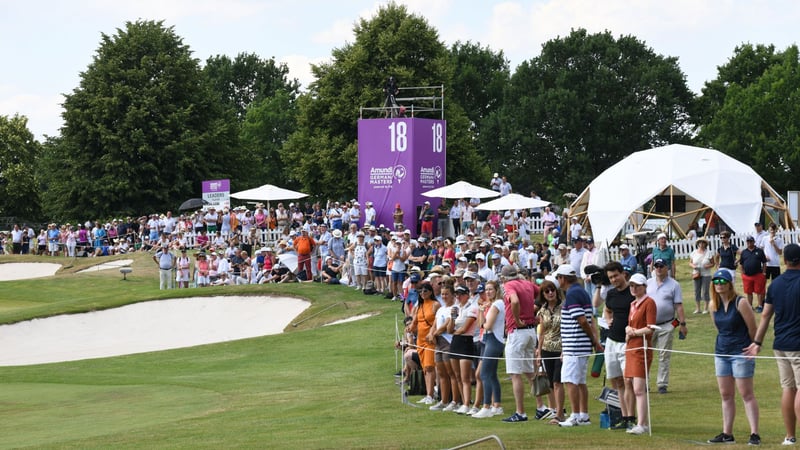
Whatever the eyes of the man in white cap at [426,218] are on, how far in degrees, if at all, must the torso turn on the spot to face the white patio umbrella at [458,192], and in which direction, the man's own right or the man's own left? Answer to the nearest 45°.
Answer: approximately 90° to the man's own left

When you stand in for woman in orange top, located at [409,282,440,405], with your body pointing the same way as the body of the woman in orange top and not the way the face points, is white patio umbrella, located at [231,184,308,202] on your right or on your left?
on your right

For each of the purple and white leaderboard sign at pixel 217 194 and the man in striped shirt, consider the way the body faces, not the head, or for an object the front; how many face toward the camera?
1

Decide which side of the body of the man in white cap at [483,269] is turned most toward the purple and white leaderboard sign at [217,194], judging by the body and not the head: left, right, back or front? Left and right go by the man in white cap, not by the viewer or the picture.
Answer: right

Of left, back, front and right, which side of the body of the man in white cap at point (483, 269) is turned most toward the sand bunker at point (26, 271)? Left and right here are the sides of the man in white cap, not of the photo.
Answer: right

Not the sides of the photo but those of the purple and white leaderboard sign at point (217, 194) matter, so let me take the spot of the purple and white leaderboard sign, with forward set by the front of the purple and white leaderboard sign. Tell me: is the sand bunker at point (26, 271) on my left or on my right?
on my right

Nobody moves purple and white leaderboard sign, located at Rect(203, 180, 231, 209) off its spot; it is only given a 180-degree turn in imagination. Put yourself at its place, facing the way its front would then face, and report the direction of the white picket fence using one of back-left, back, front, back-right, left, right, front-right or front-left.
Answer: back-right

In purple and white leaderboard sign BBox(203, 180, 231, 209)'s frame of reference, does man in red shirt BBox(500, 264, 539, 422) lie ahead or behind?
ahead

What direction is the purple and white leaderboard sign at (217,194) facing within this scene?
toward the camera

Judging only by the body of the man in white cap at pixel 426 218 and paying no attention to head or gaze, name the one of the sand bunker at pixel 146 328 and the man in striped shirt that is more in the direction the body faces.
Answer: the sand bunker

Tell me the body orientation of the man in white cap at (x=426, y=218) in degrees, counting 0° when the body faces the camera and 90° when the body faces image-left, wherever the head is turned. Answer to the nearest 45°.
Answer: approximately 45°
